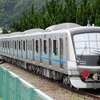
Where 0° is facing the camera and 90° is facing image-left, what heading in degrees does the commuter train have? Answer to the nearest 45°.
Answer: approximately 315°
